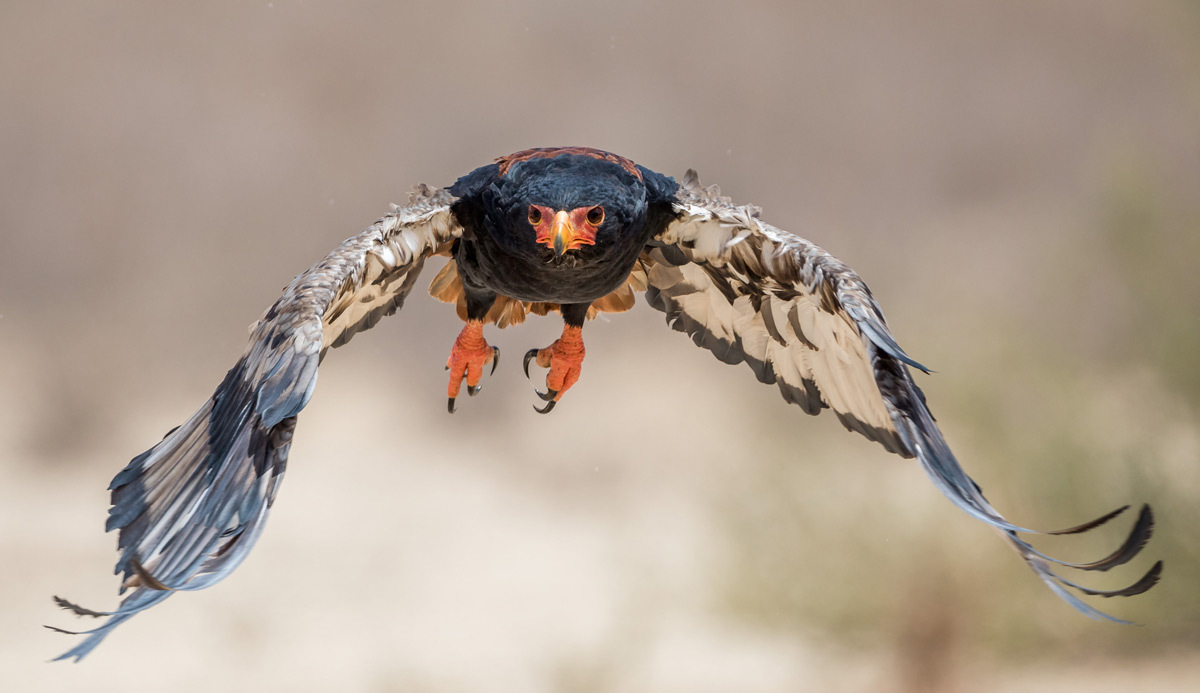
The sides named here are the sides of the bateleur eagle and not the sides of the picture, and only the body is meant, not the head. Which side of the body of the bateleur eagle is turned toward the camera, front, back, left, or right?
front
